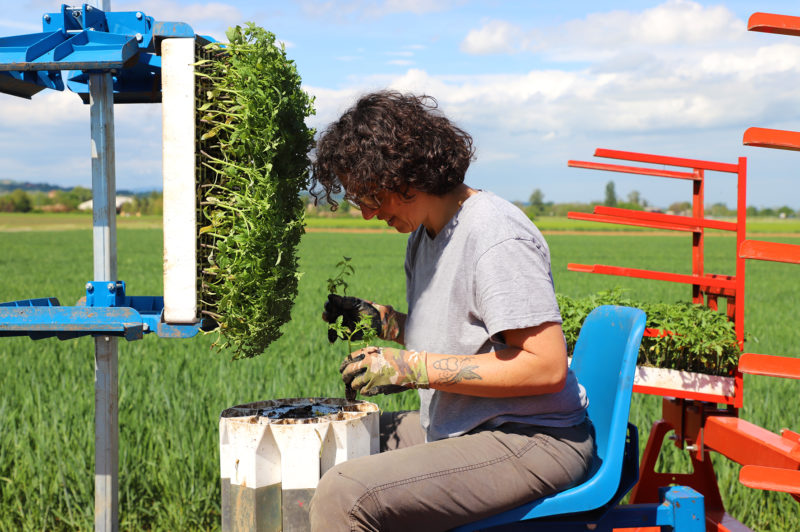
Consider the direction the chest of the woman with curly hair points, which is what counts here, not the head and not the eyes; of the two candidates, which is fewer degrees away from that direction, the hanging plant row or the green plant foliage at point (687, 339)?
the hanging plant row

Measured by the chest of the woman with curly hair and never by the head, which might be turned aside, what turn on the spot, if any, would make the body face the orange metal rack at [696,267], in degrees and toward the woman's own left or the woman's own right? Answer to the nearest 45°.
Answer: approximately 135° to the woman's own right

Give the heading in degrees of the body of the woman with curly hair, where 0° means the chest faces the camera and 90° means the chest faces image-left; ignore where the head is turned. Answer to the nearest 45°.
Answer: approximately 90°

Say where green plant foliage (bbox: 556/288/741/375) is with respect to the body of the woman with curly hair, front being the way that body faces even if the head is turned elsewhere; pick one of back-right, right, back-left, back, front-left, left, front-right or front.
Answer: back-right

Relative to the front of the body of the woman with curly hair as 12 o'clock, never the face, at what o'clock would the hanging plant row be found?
The hanging plant row is roughly at 12 o'clock from the woman with curly hair.

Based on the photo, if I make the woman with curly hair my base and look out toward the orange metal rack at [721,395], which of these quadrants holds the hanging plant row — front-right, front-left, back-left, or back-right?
back-left

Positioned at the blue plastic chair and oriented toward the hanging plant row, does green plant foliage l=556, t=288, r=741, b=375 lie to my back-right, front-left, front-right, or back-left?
back-right

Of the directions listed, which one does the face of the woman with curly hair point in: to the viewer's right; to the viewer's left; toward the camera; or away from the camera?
to the viewer's left
